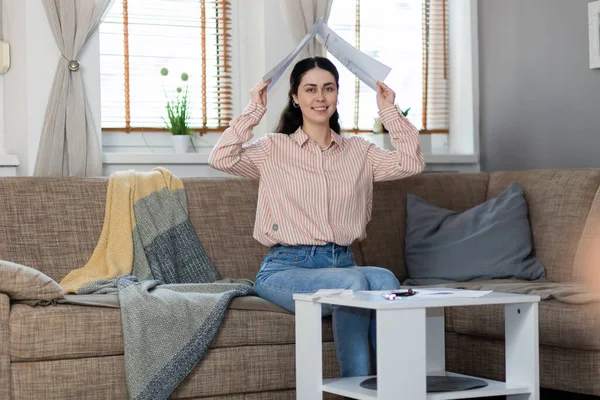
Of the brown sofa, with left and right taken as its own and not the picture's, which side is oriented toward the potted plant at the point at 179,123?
back

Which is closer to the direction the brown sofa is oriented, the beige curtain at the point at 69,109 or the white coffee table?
the white coffee table

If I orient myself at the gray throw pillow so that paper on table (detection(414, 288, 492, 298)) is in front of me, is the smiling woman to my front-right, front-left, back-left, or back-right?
front-right

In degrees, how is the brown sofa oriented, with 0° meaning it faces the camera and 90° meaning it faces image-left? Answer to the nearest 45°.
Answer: approximately 0°

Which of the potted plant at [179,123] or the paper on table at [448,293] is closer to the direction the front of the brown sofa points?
the paper on table

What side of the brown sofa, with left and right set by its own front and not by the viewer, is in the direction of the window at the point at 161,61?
back

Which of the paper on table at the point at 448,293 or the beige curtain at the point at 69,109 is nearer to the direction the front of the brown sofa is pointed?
the paper on table
